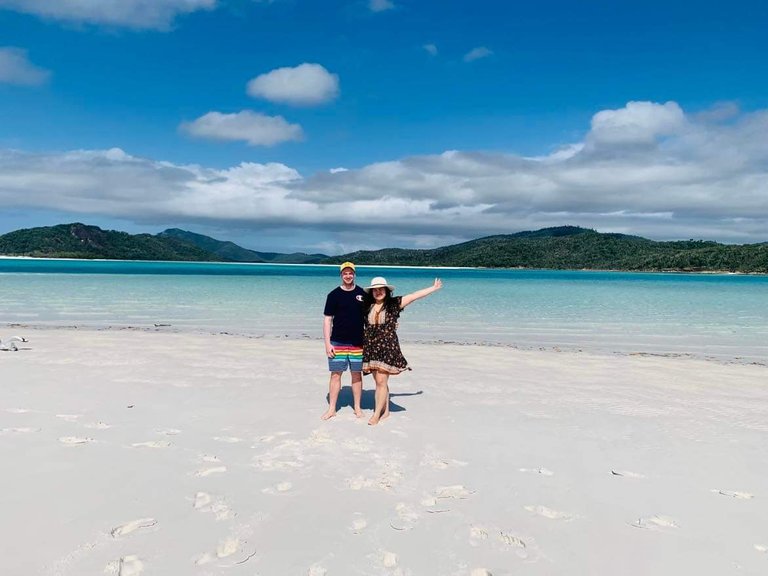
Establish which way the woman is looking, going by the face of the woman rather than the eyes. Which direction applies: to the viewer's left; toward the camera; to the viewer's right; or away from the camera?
toward the camera

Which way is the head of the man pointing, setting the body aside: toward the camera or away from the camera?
toward the camera

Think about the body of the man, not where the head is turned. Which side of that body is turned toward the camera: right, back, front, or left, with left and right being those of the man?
front
